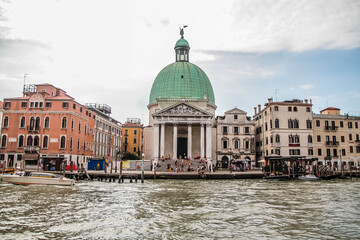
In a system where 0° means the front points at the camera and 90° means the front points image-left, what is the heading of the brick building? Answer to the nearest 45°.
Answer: approximately 0°

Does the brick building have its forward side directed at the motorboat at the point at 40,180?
yes

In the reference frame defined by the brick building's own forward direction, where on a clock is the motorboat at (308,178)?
The motorboat is roughly at 10 o'clock from the brick building.
